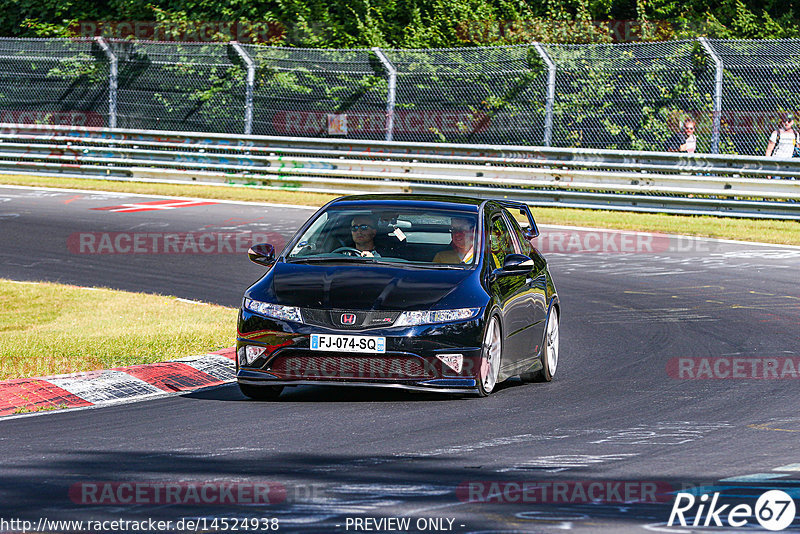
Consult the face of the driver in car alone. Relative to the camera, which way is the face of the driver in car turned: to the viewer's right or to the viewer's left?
to the viewer's left

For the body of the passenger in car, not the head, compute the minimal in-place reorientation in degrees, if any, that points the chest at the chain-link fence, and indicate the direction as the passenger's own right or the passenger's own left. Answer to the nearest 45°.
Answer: approximately 135° to the passenger's own right

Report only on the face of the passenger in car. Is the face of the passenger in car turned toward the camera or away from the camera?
toward the camera

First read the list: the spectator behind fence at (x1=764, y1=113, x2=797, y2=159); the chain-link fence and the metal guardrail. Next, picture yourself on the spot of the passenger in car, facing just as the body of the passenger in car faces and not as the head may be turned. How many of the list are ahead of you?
0

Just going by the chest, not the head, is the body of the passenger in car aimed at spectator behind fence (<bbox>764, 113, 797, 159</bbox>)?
no

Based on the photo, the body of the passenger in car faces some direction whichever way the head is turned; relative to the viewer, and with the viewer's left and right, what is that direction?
facing the viewer and to the left of the viewer

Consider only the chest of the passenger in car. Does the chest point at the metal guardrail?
no

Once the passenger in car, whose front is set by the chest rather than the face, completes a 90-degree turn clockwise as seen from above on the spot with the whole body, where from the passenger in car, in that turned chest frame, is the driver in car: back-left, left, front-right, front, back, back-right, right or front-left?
front-left
